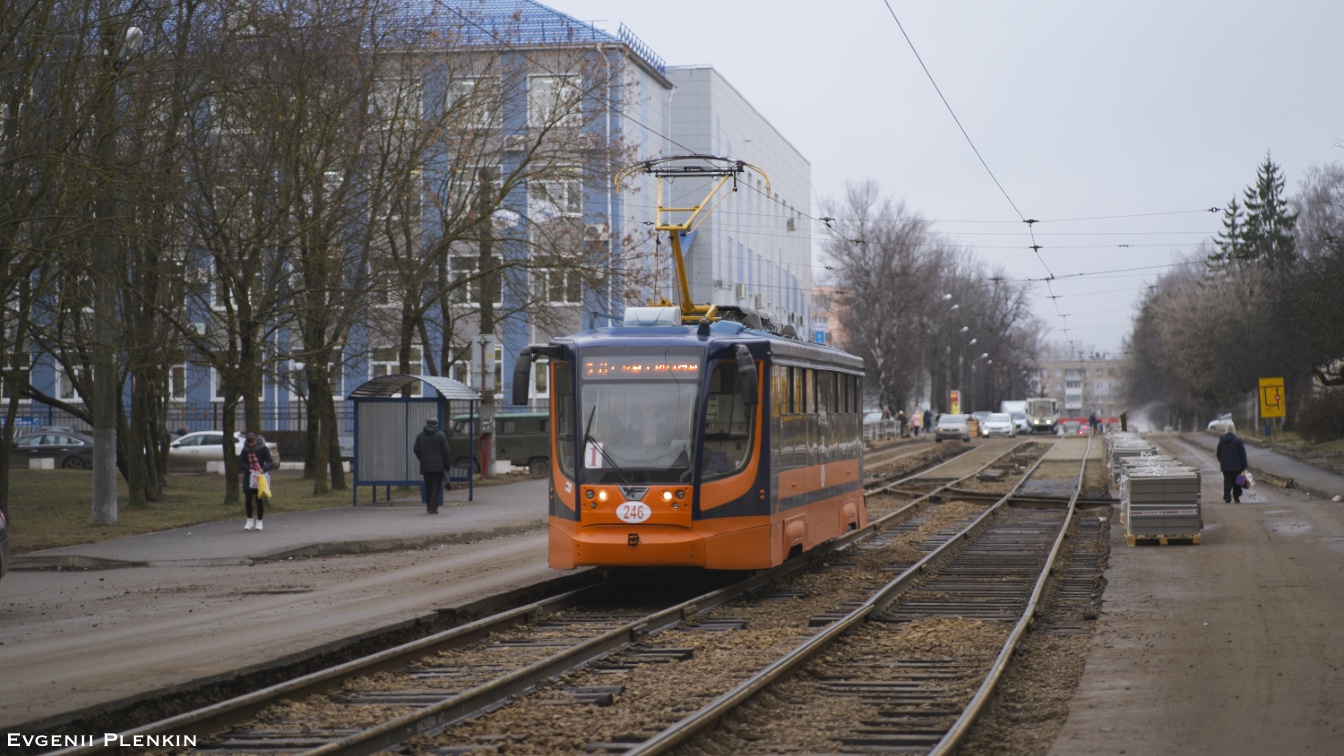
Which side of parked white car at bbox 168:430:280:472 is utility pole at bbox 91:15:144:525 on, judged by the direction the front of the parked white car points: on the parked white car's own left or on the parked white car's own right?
on the parked white car's own left

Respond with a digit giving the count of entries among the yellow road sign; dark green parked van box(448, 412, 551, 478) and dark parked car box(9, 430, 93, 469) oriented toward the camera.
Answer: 1

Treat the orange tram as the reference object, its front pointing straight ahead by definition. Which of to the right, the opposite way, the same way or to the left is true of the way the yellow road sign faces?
the same way

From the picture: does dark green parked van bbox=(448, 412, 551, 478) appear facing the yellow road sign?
no

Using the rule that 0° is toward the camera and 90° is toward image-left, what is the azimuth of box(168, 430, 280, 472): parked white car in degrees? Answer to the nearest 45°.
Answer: approximately 90°

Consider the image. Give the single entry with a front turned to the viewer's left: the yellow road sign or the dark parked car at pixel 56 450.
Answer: the dark parked car

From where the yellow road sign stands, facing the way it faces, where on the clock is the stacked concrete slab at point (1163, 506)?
The stacked concrete slab is roughly at 12 o'clock from the yellow road sign.

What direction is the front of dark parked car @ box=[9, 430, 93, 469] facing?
to the viewer's left

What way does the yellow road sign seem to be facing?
toward the camera

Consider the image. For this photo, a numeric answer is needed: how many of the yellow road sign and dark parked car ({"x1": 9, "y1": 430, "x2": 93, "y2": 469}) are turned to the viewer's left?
1

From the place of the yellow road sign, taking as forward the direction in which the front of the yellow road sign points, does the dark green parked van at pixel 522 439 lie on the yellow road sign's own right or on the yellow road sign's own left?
on the yellow road sign's own right

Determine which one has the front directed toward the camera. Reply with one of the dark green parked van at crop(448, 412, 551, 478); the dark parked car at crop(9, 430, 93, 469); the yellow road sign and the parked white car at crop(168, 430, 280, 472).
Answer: the yellow road sign

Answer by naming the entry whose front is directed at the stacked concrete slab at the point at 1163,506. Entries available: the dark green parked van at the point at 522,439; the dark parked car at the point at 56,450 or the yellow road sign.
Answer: the yellow road sign

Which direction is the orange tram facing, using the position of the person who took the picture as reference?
facing the viewer and to the left of the viewer

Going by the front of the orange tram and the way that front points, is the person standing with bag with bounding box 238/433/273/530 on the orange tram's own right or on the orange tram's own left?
on the orange tram's own right
